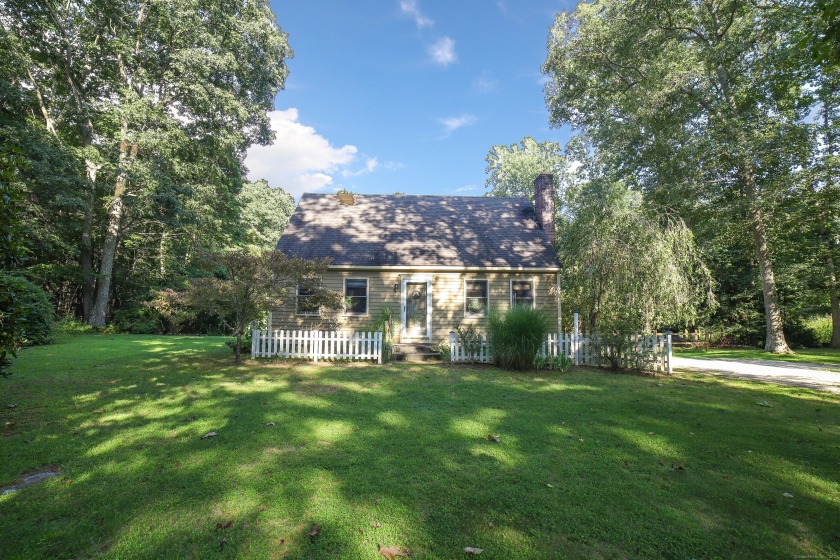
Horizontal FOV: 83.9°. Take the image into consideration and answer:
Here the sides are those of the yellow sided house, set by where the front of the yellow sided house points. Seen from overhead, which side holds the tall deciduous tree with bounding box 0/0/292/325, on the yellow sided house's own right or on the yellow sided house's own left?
on the yellow sided house's own right

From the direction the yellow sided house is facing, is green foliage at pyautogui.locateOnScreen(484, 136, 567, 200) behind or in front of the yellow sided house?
behind

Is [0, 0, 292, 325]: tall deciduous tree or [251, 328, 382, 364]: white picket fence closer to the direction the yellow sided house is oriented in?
the white picket fence

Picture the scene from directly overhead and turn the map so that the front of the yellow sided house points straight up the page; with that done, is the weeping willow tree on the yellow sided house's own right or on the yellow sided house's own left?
on the yellow sided house's own left

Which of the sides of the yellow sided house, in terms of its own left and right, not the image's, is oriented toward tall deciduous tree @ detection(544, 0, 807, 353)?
left

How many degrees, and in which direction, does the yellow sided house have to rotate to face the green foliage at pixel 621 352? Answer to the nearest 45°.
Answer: approximately 45° to its left

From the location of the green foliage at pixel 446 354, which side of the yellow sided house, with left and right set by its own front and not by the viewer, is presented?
front

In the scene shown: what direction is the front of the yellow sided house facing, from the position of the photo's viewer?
facing the viewer

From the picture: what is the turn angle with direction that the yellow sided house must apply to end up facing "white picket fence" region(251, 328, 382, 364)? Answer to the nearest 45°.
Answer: approximately 45° to its right

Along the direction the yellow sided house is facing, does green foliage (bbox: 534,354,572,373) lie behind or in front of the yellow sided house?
in front

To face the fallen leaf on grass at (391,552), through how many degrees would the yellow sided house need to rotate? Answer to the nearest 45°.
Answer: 0° — it already faces it

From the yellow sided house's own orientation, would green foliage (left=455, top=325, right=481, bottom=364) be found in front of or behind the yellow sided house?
in front
